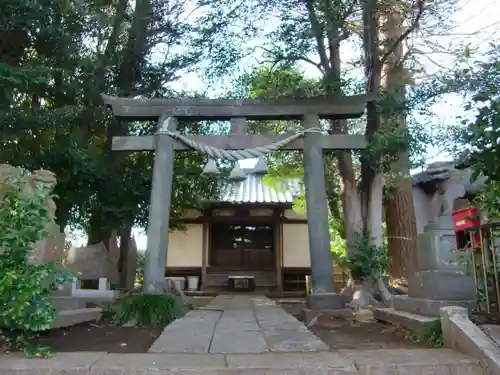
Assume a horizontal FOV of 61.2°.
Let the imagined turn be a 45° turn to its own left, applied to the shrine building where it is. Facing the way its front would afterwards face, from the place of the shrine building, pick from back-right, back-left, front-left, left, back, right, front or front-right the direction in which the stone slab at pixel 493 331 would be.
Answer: front-right

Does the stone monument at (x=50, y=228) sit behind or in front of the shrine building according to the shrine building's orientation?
in front

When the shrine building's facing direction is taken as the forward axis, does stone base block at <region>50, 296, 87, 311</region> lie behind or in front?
in front

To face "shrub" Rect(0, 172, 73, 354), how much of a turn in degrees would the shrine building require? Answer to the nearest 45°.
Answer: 0° — it already faces it

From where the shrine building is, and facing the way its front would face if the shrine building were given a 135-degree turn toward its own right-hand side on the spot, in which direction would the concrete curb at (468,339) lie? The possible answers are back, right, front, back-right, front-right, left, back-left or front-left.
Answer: back-left

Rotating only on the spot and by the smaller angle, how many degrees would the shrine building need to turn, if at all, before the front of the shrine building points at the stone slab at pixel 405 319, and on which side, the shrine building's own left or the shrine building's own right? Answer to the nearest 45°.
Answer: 0° — it already faces it

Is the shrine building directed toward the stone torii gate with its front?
yes

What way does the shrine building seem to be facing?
toward the camera

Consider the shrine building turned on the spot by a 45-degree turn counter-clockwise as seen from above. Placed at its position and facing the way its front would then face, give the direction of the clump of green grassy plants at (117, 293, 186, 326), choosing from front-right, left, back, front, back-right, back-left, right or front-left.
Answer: front-right

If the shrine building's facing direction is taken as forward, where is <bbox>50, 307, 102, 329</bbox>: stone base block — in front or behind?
in front
